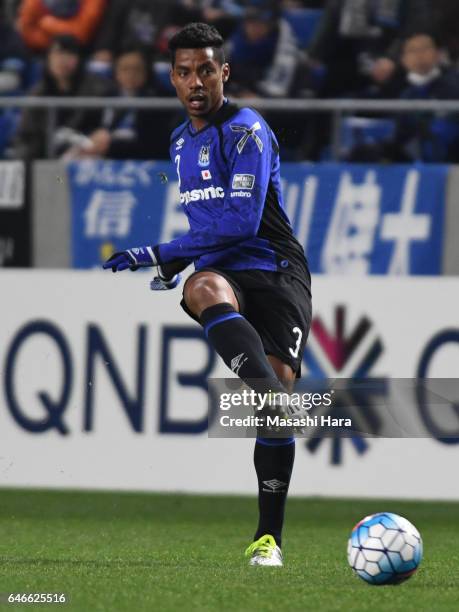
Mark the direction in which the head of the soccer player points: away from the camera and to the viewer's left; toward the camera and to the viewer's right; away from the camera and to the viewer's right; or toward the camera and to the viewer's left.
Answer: toward the camera and to the viewer's left

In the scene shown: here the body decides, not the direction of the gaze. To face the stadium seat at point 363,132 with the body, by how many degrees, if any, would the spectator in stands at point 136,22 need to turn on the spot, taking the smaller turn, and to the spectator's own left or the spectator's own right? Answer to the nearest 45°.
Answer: approximately 45° to the spectator's own left

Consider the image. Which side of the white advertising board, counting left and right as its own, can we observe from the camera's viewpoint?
front

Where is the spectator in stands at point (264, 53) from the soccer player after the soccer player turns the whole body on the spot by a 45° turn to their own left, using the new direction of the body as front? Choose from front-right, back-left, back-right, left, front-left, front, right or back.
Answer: back

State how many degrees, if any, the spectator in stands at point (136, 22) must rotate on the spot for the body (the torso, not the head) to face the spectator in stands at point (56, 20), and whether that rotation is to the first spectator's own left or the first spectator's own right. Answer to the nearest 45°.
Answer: approximately 90° to the first spectator's own right

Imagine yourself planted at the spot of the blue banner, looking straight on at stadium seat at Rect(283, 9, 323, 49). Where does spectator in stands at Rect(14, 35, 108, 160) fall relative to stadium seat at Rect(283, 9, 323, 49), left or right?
left

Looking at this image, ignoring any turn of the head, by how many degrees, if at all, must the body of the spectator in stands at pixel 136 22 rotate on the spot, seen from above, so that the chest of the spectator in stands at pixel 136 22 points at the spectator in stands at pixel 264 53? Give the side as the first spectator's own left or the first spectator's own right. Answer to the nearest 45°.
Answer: approximately 45° to the first spectator's own left

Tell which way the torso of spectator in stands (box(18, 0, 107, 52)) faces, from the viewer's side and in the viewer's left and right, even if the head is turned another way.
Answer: facing the viewer

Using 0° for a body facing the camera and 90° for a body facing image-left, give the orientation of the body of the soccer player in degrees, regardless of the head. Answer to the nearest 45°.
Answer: approximately 45°

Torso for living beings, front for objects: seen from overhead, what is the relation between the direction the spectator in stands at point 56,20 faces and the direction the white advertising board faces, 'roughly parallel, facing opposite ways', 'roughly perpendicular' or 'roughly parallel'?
roughly parallel

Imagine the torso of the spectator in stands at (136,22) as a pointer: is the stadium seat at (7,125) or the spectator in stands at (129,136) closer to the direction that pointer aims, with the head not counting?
the spectator in stands

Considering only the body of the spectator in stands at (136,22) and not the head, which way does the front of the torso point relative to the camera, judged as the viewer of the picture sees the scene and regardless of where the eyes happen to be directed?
toward the camera

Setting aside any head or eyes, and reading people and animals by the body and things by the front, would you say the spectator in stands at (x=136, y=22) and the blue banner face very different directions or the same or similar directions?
same or similar directions

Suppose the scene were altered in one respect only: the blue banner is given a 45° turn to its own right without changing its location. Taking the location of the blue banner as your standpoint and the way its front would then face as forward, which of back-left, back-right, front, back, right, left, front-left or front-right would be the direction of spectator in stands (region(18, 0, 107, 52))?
right
